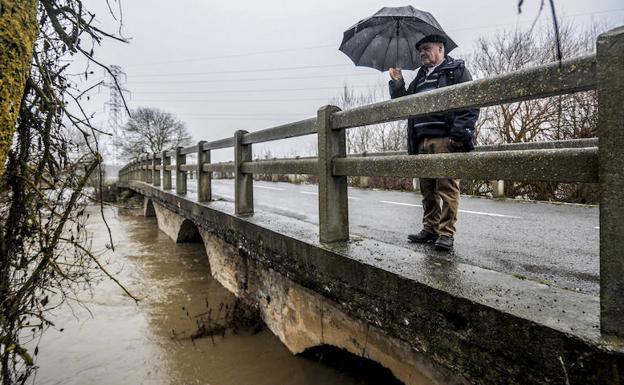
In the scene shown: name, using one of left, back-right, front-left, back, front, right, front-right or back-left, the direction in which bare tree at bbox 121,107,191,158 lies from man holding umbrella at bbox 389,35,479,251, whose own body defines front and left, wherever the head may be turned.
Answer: right

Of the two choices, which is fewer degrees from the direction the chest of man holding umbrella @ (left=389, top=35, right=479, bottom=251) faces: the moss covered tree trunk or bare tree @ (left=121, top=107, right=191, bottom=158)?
the moss covered tree trunk

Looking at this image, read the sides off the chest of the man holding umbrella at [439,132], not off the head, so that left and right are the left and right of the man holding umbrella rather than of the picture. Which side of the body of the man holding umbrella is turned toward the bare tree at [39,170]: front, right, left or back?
front

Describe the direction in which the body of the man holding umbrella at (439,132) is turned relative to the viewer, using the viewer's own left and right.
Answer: facing the viewer and to the left of the viewer

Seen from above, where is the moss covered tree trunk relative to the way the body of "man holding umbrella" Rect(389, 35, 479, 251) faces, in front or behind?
in front
